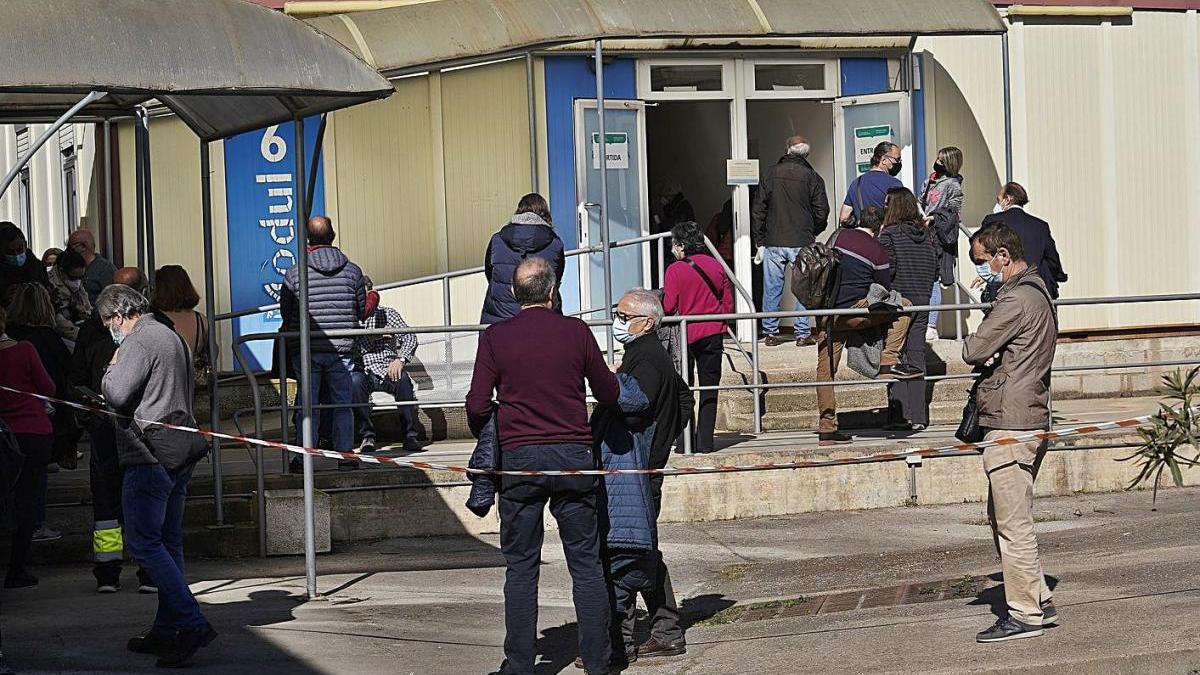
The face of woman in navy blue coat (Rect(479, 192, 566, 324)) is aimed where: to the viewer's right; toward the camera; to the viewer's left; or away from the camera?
away from the camera

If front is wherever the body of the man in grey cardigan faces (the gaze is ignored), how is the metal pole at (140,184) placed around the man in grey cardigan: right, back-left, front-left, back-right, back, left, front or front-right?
right

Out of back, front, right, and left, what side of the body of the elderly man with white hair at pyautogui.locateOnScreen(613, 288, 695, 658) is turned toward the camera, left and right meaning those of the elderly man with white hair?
left

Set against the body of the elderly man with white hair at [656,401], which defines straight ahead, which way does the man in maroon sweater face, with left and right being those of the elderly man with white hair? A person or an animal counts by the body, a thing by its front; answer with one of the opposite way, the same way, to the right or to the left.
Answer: to the right

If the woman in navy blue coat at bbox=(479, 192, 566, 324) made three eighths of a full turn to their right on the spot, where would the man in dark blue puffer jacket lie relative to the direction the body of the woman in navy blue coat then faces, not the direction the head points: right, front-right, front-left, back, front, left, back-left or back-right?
back-right

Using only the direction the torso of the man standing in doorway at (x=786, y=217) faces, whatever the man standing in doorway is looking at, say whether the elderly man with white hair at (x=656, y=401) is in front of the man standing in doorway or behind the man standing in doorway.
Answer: behind

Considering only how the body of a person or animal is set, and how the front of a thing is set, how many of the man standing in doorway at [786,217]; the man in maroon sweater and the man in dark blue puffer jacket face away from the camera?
3

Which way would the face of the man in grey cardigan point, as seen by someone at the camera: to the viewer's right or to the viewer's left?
to the viewer's left

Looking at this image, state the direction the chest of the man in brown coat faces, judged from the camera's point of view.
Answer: to the viewer's left

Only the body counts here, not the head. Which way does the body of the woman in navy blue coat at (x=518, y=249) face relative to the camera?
away from the camera

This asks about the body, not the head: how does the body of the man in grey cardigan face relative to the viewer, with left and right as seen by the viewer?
facing to the left of the viewer

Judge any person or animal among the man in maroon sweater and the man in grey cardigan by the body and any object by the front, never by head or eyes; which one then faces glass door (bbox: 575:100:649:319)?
the man in maroon sweater

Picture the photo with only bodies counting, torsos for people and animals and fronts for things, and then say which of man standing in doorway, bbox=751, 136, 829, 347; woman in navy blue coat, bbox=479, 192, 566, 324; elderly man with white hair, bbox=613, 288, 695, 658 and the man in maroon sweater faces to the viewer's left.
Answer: the elderly man with white hair

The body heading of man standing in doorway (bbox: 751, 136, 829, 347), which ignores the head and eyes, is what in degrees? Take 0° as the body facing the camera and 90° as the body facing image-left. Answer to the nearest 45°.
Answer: approximately 180°

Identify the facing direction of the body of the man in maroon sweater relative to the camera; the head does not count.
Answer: away from the camera

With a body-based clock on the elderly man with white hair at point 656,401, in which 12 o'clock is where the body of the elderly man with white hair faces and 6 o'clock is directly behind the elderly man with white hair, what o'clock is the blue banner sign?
The blue banner sign is roughly at 2 o'clock from the elderly man with white hair.

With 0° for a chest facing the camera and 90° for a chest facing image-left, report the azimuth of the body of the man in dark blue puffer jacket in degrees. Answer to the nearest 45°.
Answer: approximately 180°
